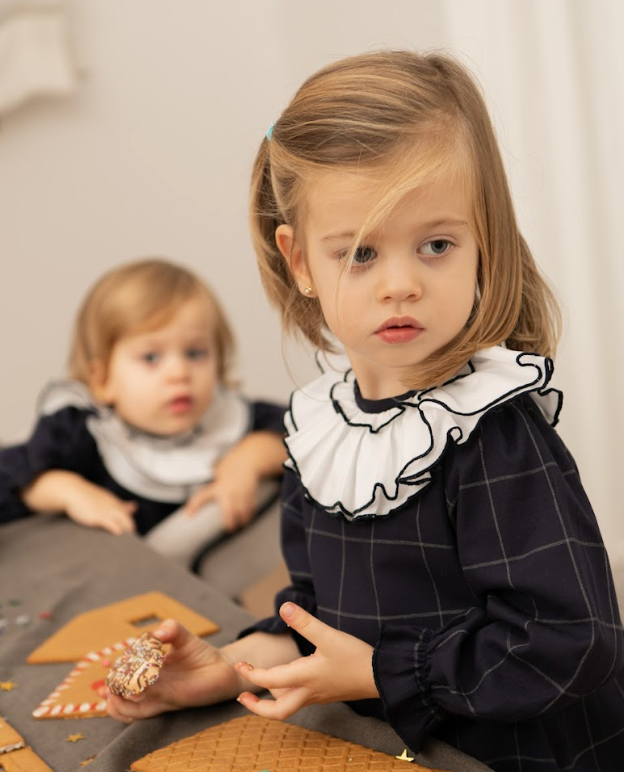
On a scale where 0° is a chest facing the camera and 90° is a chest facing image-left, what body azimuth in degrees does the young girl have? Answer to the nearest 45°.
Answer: approximately 45°

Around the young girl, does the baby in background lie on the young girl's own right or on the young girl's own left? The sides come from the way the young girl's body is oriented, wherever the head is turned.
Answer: on the young girl's own right
